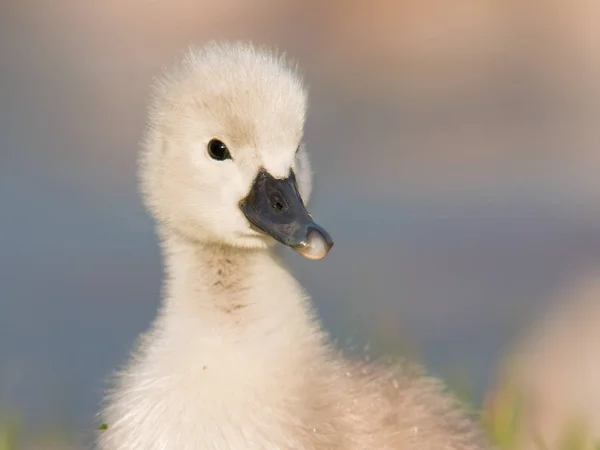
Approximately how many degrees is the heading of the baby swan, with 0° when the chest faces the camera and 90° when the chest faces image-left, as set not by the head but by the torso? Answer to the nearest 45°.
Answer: approximately 45°
